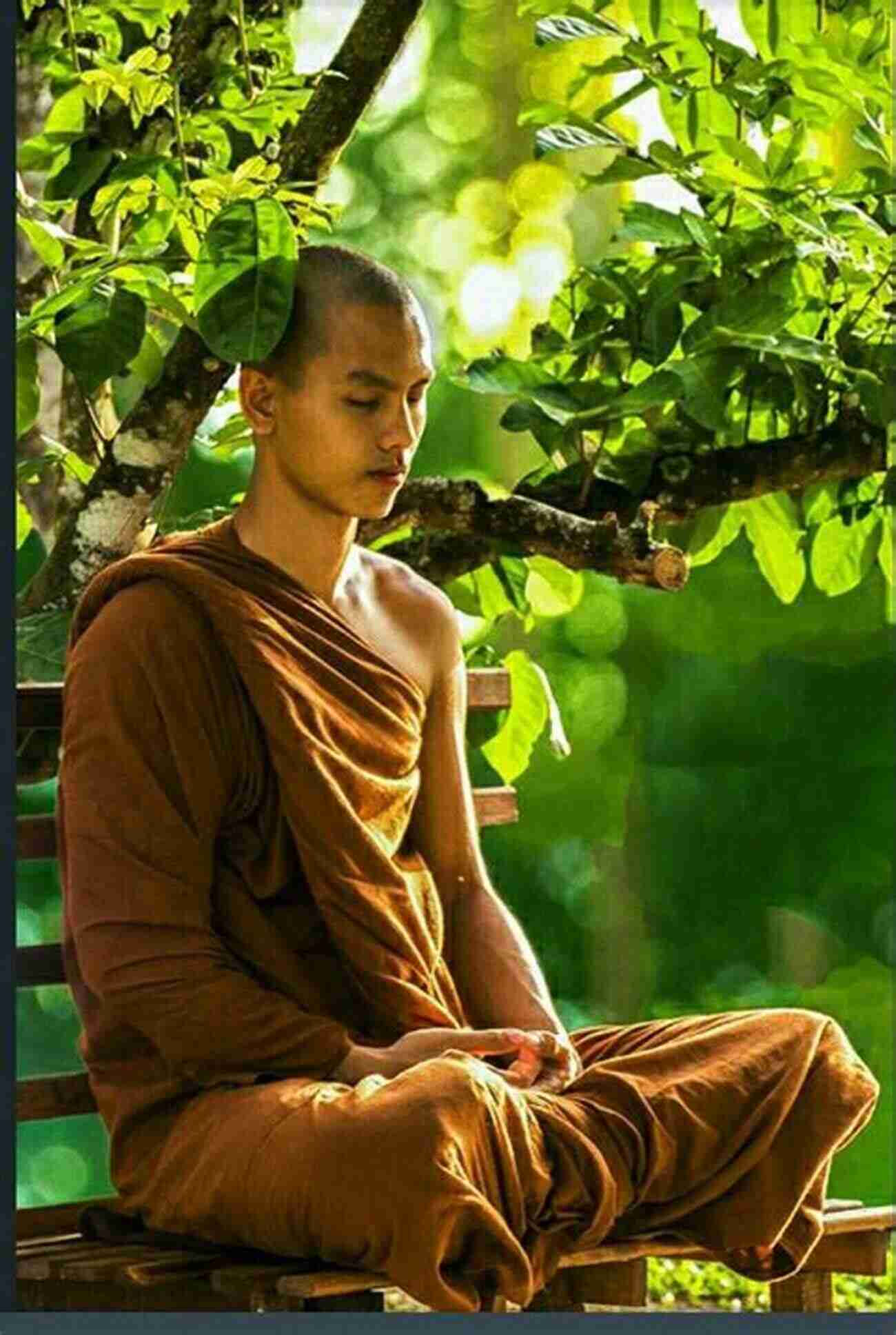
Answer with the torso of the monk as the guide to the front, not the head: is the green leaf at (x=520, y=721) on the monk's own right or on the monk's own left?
on the monk's own left

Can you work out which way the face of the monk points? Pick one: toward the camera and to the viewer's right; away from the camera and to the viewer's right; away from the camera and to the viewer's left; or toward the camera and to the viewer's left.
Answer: toward the camera and to the viewer's right

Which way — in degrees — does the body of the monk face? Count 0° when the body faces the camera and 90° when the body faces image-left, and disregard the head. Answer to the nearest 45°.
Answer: approximately 315°

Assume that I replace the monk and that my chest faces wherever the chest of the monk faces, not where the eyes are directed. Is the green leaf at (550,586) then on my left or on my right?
on my left

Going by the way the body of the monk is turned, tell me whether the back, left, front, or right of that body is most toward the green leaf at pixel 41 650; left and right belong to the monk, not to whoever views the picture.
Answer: back
